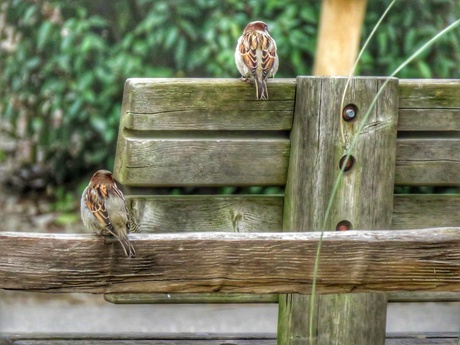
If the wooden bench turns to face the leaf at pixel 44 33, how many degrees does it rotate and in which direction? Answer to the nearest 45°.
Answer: approximately 45° to its left

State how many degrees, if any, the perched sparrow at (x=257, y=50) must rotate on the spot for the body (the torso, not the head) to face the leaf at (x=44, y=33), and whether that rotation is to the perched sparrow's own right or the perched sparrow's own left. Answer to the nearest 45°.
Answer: approximately 45° to the perched sparrow's own left

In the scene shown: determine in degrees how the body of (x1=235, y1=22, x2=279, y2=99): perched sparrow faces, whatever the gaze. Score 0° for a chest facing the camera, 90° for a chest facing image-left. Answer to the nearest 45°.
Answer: approximately 180°

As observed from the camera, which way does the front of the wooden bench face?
facing away from the viewer

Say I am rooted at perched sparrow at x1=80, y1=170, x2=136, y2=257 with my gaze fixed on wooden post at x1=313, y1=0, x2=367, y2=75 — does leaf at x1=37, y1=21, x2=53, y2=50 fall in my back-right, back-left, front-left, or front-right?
front-left
